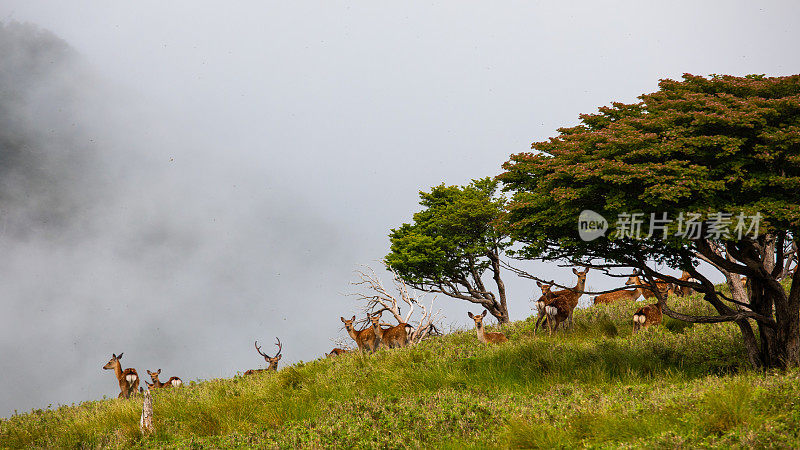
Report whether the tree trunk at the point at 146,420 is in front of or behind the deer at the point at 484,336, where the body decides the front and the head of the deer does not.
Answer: in front

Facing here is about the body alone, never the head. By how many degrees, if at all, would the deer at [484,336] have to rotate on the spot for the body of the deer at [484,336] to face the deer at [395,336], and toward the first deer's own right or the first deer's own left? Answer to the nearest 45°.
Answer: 0° — it already faces it

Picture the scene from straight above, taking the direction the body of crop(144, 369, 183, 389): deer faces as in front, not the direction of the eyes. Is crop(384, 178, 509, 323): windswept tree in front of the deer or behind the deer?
behind

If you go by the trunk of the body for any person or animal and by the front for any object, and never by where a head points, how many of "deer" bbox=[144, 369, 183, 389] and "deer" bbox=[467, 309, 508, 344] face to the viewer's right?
0

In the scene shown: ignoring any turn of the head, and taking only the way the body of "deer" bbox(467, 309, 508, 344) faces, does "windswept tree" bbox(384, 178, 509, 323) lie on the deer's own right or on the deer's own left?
on the deer's own right

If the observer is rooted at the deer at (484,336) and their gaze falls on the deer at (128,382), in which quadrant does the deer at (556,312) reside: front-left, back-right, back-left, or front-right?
back-right

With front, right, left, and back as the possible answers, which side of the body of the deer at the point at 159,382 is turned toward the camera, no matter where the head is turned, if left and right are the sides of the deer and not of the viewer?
left

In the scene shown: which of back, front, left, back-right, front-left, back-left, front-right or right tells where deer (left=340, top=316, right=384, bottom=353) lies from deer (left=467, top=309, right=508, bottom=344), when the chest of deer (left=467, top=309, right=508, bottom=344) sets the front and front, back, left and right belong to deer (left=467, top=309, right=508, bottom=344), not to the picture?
right
